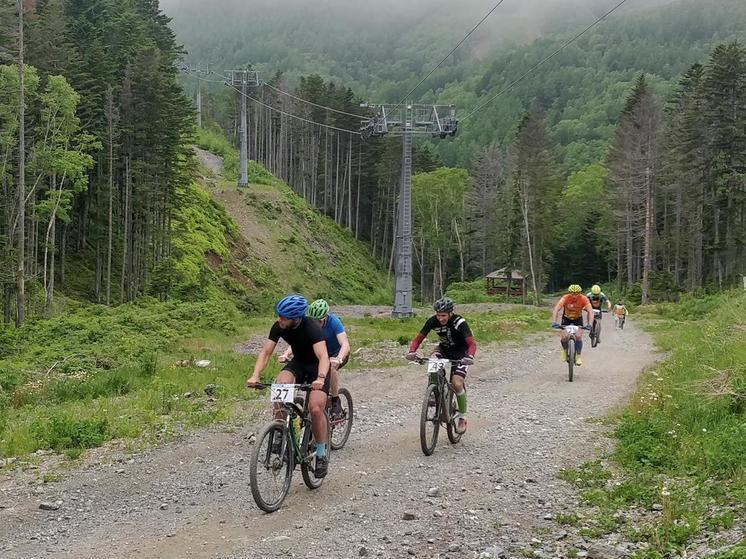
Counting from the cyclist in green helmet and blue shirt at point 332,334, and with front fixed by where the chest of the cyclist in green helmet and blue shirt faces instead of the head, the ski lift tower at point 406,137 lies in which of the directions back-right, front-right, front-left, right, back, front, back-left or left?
back-right

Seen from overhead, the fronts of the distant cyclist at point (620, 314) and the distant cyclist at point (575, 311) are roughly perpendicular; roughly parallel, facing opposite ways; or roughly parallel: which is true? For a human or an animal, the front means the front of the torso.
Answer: roughly parallel

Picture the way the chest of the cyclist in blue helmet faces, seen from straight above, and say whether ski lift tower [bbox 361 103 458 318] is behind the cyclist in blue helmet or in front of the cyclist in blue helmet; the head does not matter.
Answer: behind

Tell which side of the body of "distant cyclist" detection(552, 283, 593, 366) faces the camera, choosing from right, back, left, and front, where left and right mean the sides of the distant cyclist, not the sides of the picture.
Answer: front

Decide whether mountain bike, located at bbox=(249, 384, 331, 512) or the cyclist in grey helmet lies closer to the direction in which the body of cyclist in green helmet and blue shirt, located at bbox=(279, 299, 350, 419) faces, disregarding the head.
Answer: the mountain bike

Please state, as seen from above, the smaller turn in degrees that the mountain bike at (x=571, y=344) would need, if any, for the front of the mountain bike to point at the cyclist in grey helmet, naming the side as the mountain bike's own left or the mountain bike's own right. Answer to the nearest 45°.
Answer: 0° — it already faces them

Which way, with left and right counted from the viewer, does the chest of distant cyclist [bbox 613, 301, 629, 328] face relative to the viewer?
facing the viewer

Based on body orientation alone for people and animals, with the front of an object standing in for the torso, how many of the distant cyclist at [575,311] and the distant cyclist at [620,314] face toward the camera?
2

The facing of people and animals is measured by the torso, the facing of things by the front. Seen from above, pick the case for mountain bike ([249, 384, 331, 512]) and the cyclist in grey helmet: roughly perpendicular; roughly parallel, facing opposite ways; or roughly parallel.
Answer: roughly parallel

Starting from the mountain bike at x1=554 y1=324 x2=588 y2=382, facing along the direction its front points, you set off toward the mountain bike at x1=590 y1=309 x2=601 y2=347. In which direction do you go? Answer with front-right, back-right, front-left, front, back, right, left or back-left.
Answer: back

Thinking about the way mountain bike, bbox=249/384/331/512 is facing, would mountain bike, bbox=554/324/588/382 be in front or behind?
behind

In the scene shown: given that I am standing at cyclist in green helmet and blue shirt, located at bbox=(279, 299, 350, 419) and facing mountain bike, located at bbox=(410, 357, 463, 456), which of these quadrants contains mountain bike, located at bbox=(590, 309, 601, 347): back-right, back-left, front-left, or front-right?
front-left

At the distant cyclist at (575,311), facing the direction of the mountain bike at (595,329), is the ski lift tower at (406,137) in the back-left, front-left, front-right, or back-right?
front-left
